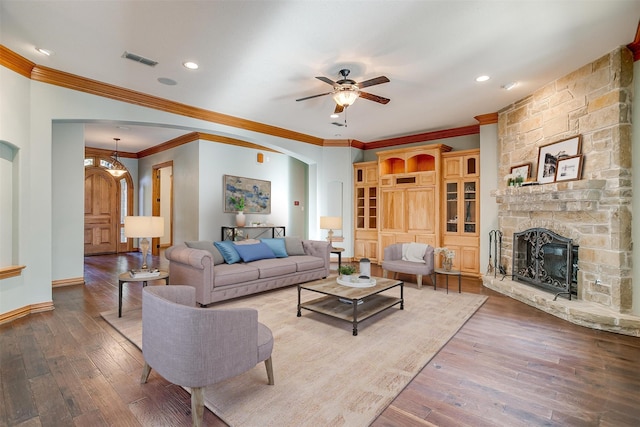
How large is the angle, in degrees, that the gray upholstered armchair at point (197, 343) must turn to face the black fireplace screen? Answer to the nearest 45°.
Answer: approximately 45° to its right

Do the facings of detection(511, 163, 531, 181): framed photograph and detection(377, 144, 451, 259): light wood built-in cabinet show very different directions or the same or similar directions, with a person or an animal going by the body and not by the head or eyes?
same or similar directions

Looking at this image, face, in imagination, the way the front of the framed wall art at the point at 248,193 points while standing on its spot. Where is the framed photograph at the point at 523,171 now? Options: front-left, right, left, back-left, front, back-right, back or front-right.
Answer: front

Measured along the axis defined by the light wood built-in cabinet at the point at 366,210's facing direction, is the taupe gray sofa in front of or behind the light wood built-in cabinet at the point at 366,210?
in front

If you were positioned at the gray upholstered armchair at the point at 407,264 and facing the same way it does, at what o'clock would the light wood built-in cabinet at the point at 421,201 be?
The light wood built-in cabinet is roughly at 5 o'clock from the gray upholstered armchair.

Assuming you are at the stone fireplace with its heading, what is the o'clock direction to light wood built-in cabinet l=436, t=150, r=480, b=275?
The light wood built-in cabinet is roughly at 3 o'clock from the stone fireplace.

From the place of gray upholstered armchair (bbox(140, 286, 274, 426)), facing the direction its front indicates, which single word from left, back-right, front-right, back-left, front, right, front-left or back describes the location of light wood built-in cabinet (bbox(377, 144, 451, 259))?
front

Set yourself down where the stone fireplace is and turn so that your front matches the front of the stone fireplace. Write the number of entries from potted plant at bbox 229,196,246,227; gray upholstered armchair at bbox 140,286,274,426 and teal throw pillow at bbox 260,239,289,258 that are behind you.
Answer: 0

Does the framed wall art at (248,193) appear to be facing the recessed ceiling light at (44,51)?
no

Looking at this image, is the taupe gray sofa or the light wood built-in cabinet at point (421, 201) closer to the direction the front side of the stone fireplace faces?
the taupe gray sofa

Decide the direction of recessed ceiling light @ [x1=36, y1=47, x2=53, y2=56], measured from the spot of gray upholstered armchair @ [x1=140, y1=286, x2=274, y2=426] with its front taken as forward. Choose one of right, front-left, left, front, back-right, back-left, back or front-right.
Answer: left

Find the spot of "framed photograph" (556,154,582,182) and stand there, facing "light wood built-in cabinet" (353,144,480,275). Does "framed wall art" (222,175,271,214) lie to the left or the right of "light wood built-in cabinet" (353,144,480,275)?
left

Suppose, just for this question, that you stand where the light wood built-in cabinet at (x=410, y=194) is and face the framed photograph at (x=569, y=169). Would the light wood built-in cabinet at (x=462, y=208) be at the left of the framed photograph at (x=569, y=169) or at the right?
left

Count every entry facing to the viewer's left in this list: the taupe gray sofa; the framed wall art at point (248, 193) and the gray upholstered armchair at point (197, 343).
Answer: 0

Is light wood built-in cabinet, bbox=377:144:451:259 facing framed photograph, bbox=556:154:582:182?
no

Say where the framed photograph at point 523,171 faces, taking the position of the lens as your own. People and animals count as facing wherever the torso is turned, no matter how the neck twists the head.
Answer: facing the viewer and to the left of the viewer

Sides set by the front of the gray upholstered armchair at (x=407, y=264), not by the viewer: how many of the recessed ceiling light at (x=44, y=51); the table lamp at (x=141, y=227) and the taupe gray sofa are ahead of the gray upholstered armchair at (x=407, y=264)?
3
